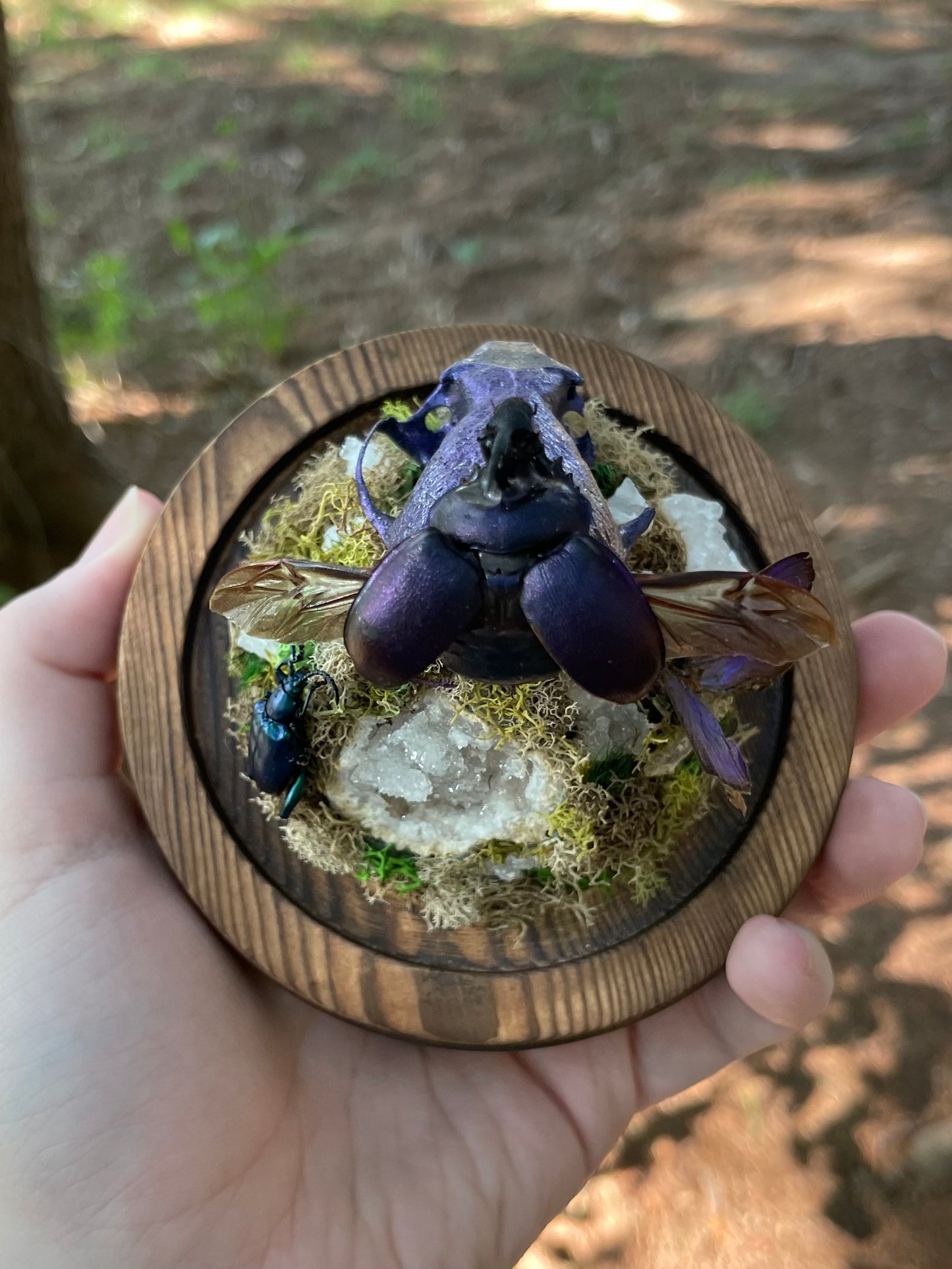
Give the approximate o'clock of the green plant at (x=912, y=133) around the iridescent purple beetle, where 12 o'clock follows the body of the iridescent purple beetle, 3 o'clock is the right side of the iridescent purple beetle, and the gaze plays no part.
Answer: The green plant is roughly at 1 o'clock from the iridescent purple beetle.

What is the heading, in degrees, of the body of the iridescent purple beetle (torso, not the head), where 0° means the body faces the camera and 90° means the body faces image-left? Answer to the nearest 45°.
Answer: approximately 180°

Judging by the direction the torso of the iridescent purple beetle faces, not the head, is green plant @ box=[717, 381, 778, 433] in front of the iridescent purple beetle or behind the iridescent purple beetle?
in front

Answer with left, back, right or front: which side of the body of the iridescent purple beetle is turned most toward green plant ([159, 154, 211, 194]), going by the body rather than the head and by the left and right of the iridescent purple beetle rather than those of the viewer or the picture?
front

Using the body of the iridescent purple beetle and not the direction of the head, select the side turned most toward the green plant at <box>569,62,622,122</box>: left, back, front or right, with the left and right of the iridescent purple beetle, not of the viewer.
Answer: front

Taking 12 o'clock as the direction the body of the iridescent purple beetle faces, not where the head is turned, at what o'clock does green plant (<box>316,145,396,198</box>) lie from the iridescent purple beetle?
The green plant is roughly at 12 o'clock from the iridescent purple beetle.

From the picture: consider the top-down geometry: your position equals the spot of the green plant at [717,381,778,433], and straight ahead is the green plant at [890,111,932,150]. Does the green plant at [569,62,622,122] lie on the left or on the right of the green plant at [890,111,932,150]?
left
